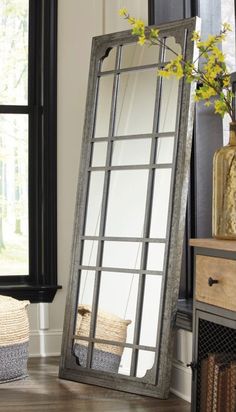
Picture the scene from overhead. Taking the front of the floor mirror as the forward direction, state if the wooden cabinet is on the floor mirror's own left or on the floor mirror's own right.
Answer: on the floor mirror's own left

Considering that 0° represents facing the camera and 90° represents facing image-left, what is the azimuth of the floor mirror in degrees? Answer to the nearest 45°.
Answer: approximately 45°

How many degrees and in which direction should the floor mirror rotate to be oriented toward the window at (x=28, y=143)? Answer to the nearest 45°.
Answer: approximately 90° to its right

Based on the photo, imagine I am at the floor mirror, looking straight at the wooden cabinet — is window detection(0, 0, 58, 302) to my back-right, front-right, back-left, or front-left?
back-right

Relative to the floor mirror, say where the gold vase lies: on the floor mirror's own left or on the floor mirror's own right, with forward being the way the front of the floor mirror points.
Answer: on the floor mirror's own left
